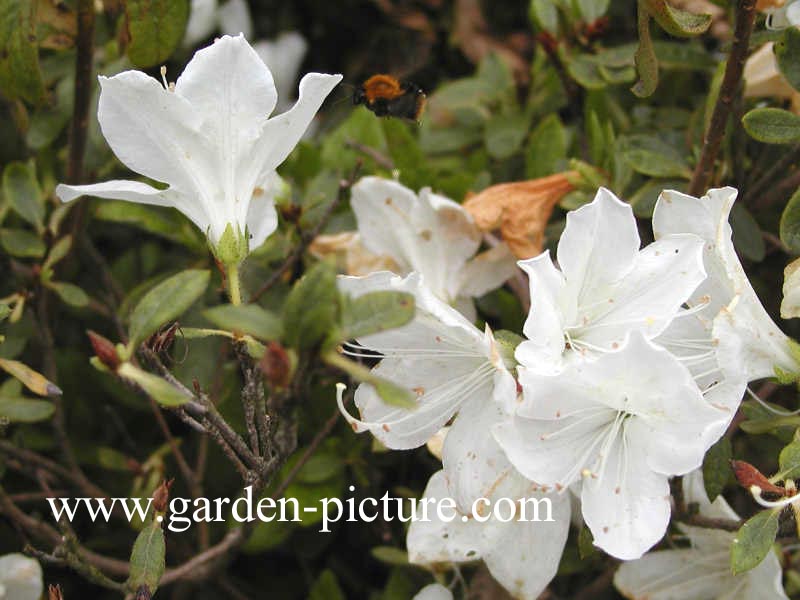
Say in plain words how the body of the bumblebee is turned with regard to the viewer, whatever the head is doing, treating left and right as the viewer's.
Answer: facing to the left of the viewer
